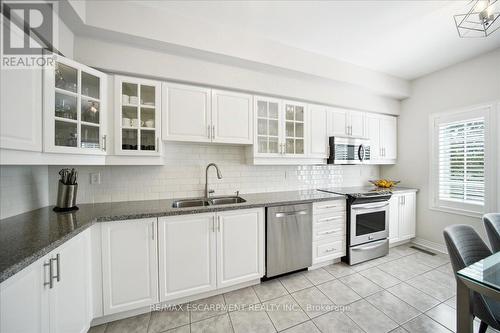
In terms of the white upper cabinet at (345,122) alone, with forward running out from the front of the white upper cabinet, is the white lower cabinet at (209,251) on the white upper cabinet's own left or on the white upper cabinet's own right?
on the white upper cabinet's own right

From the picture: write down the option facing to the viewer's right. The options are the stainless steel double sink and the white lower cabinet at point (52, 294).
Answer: the white lower cabinet

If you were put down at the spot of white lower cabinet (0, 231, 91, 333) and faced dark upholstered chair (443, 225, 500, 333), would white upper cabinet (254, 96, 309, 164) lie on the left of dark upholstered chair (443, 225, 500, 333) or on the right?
left

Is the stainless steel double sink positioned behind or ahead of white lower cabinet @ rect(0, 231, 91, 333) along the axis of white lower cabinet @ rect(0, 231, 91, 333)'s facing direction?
ahead

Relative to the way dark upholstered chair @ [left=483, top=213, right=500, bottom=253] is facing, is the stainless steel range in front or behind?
behind

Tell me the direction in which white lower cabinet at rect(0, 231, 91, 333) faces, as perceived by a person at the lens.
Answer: facing to the right of the viewer

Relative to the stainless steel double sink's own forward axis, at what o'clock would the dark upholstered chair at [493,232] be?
The dark upholstered chair is roughly at 10 o'clock from the stainless steel double sink.

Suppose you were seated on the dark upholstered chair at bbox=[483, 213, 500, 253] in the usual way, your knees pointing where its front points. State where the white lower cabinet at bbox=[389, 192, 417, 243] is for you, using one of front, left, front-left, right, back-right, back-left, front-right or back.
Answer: back

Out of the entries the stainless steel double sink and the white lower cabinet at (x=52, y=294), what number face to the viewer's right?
1

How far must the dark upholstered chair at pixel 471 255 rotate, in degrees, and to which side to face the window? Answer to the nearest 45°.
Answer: approximately 135° to its left

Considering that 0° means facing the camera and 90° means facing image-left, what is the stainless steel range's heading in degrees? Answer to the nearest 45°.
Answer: approximately 315°

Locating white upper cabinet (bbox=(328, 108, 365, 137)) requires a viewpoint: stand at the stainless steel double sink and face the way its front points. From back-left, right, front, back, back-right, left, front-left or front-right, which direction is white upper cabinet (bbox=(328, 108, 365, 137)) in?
left

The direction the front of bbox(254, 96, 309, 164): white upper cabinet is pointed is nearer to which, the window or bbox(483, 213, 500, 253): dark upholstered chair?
the dark upholstered chair
